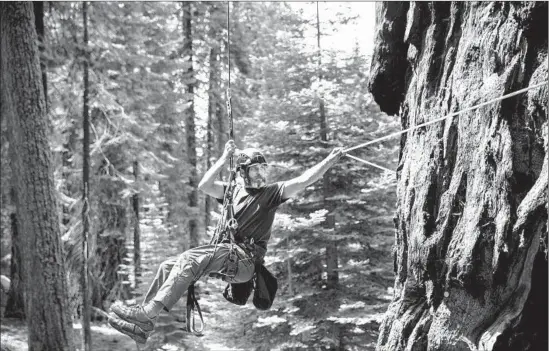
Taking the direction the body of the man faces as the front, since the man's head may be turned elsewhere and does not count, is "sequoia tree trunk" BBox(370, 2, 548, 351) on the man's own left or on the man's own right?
on the man's own left

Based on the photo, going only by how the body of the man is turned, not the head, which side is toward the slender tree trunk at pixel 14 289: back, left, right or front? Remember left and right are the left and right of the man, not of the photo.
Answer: right

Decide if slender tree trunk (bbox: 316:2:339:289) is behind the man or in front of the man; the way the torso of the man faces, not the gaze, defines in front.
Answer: behind

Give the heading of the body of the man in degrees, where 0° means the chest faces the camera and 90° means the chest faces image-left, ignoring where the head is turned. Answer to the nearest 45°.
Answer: approximately 45°

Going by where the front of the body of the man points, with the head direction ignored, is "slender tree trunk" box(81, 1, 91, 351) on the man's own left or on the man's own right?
on the man's own right

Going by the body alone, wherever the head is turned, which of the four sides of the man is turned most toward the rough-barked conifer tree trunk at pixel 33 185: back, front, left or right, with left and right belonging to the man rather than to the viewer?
right

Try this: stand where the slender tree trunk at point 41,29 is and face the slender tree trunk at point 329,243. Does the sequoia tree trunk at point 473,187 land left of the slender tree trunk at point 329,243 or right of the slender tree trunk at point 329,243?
right
